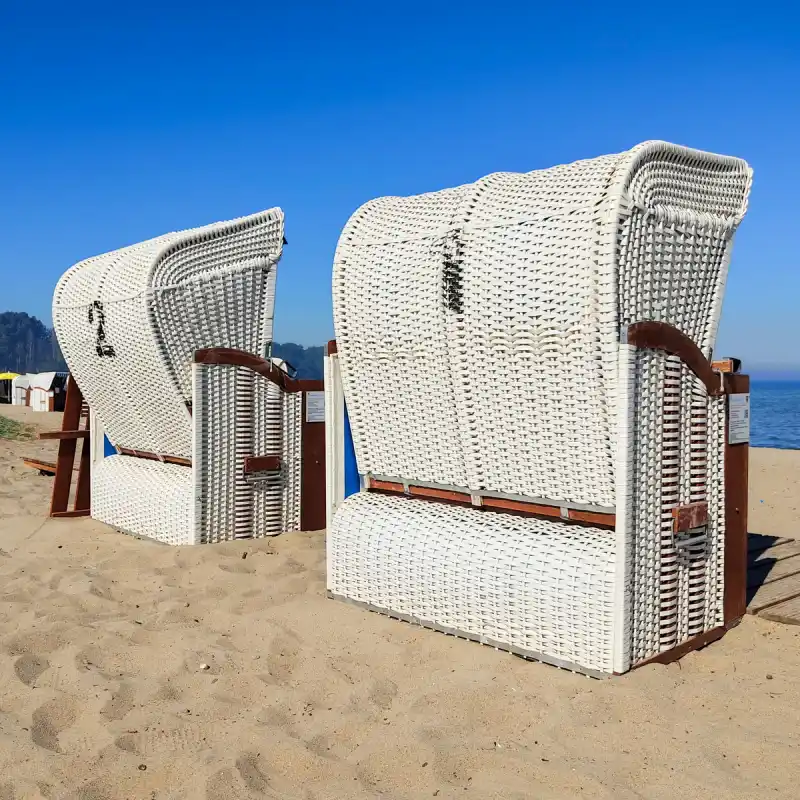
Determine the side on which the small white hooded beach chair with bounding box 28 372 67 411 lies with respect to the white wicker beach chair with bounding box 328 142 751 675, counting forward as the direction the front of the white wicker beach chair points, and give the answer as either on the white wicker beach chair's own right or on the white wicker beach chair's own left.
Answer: on the white wicker beach chair's own left

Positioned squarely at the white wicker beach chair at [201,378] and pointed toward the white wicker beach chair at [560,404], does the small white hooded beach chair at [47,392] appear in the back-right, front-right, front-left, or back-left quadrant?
back-left

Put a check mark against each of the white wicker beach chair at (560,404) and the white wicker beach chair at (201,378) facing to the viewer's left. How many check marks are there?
0

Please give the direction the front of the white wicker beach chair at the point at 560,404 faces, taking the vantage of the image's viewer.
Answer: facing away from the viewer and to the right of the viewer

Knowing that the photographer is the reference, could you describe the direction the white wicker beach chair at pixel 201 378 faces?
facing away from the viewer and to the right of the viewer

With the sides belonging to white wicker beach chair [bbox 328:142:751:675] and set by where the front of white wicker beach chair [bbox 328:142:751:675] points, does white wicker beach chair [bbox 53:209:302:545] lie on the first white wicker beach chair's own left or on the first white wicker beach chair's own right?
on the first white wicker beach chair's own left

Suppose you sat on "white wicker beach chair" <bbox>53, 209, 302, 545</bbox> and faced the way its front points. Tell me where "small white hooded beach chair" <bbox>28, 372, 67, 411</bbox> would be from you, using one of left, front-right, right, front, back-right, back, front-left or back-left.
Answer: front-left
